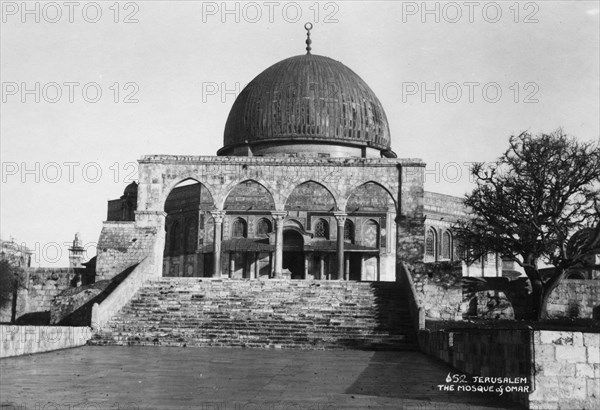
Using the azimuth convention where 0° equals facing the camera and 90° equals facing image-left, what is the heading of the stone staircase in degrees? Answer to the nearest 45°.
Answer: approximately 0°

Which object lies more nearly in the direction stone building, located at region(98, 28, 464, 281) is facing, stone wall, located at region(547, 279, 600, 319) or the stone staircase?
the stone staircase

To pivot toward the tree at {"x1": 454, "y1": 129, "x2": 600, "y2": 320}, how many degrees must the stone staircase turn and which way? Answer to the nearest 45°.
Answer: approximately 90° to its left

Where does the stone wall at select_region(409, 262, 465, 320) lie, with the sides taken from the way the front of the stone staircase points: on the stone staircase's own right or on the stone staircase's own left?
on the stone staircase's own left

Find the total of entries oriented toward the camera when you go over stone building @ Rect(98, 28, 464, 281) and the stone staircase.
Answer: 2

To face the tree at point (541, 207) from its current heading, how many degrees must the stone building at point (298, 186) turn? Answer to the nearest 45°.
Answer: approximately 45° to its left

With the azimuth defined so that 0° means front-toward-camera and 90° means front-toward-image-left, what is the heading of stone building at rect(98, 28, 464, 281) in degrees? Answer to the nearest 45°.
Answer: approximately 0°
